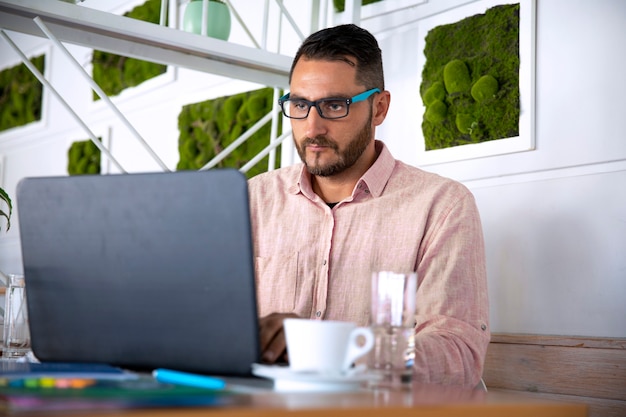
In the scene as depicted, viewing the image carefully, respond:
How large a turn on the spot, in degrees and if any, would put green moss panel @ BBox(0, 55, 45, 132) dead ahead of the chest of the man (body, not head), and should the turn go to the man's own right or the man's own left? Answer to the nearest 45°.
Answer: approximately 90° to the man's own right

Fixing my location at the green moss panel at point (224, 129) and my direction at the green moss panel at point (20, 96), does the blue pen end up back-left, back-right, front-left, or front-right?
back-left

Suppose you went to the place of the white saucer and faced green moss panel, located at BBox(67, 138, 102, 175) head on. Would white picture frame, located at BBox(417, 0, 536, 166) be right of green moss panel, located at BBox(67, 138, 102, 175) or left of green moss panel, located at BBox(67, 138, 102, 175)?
right

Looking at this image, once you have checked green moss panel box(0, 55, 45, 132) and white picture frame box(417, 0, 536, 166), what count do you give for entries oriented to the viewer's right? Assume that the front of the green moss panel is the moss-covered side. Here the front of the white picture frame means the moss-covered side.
0

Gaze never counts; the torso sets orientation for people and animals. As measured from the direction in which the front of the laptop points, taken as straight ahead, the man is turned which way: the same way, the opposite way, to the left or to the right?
the opposite way

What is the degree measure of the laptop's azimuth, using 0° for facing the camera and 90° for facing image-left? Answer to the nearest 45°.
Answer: approximately 225°

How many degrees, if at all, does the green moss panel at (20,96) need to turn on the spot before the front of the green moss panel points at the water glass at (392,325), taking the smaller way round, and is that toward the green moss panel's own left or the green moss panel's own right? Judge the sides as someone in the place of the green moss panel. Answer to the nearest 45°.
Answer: approximately 45° to the green moss panel's own left

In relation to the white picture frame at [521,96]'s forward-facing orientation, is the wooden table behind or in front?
in front

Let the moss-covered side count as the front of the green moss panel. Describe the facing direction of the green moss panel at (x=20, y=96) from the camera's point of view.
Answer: facing the viewer and to the left of the viewer
